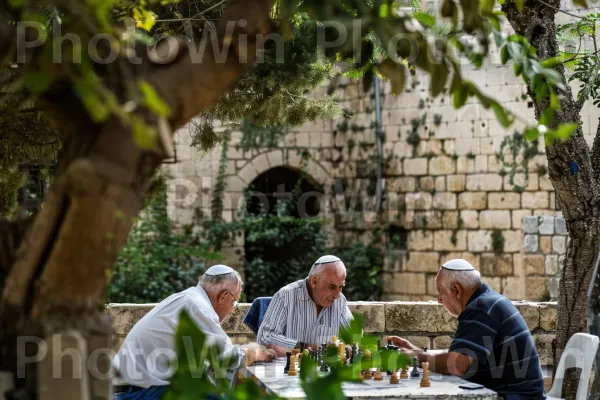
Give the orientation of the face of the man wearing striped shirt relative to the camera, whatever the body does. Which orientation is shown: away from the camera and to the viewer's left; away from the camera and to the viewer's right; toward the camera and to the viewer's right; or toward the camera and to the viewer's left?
toward the camera and to the viewer's right

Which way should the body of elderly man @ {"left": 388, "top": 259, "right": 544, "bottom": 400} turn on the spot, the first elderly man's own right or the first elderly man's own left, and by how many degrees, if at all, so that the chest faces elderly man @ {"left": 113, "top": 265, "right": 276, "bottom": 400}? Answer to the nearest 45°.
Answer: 0° — they already face them

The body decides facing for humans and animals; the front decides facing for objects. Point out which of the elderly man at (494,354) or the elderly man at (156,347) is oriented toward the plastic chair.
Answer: the elderly man at (156,347)

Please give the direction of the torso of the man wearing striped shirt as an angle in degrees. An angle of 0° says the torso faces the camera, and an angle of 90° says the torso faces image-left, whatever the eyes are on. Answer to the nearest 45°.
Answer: approximately 315°

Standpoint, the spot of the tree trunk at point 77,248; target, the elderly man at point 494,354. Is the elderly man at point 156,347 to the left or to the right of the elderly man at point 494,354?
left

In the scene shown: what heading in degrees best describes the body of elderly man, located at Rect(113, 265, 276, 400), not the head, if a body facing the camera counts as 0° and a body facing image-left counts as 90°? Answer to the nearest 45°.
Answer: approximately 270°

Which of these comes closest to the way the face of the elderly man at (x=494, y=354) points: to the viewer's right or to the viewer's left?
to the viewer's left

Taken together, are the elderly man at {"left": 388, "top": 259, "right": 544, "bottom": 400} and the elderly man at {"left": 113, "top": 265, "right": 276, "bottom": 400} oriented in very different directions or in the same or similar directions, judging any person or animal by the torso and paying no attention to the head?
very different directions

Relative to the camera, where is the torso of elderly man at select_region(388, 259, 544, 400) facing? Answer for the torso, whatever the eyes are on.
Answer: to the viewer's left

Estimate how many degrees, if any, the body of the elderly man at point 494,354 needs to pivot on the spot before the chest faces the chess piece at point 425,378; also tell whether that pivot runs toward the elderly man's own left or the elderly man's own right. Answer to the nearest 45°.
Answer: approximately 45° to the elderly man's own left
